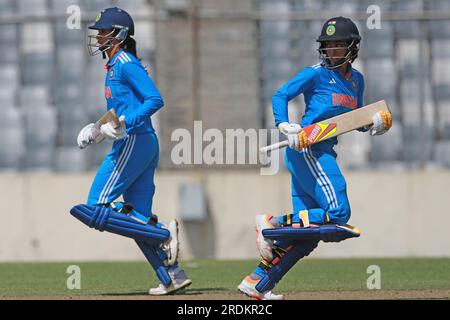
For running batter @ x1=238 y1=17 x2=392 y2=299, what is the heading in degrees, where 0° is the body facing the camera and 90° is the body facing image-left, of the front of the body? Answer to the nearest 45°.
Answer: approximately 315°
